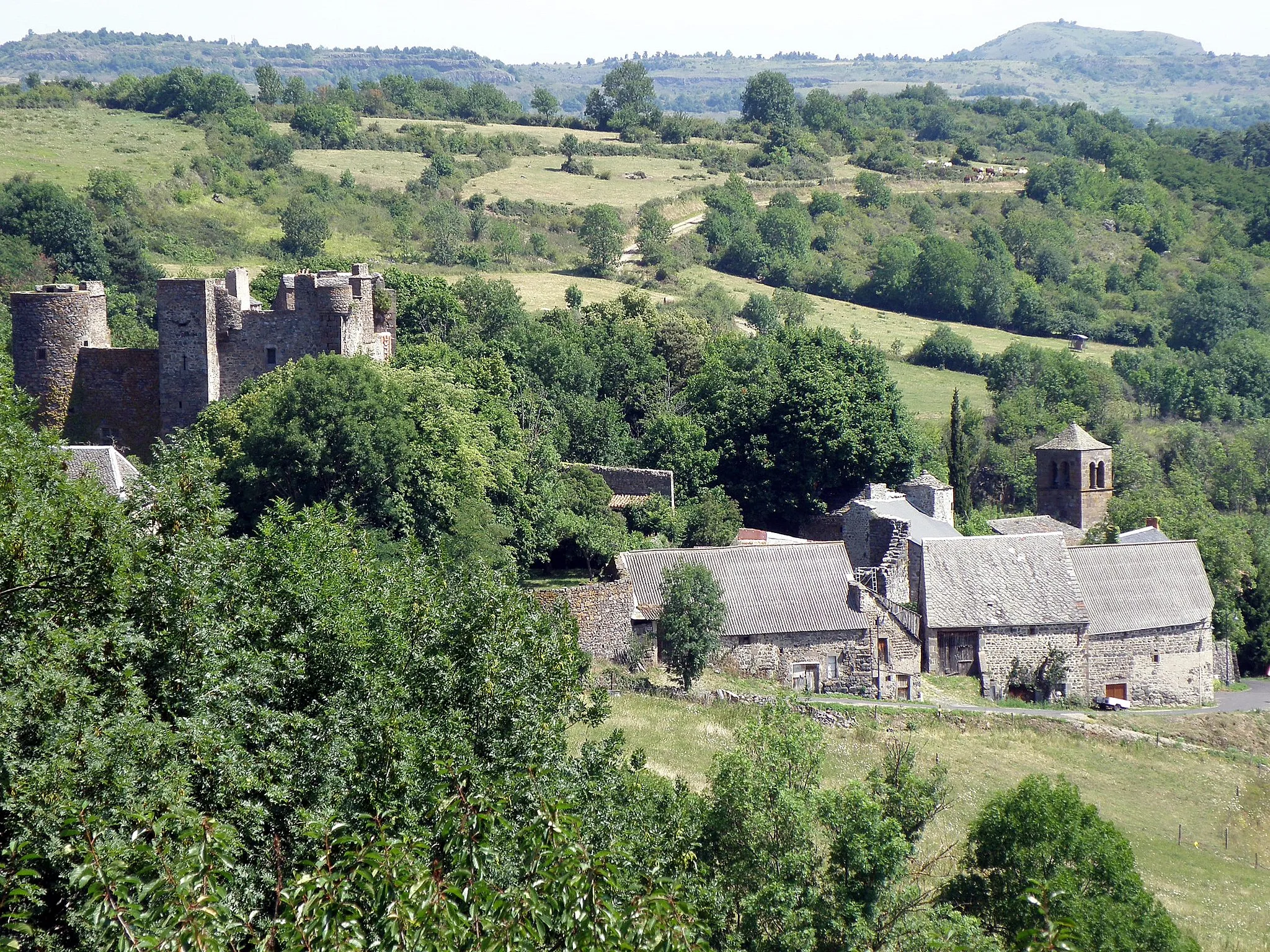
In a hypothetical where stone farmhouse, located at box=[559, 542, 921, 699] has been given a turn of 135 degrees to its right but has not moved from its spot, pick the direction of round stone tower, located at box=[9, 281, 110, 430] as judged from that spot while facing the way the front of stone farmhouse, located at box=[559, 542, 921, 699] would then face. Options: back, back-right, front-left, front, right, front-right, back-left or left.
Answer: front-left

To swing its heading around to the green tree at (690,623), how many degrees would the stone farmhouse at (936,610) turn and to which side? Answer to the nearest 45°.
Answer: approximately 45° to its right

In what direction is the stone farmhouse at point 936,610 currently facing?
toward the camera

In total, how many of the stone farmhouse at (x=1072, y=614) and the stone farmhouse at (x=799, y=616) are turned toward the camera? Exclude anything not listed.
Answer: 2

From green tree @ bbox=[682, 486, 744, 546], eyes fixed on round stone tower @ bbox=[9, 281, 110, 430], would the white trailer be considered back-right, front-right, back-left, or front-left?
back-left

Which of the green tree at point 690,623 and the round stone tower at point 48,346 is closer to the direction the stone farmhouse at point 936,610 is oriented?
the green tree

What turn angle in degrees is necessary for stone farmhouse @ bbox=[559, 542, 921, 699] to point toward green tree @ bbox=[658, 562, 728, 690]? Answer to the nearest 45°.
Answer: approximately 45° to its right

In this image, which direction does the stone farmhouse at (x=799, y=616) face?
toward the camera
